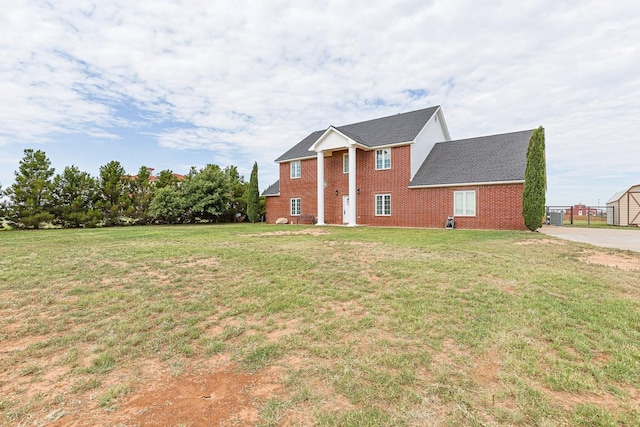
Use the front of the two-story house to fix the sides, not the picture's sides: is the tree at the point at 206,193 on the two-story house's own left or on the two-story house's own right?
on the two-story house's own right

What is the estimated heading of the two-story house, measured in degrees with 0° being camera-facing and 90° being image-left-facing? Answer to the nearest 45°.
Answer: approximately 45°

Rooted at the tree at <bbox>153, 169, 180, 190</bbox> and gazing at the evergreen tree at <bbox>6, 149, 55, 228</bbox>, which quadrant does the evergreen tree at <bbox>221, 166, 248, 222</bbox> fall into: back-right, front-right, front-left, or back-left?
back-left

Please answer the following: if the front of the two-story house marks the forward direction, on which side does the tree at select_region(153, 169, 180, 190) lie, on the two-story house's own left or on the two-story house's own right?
on the two-story house's own right

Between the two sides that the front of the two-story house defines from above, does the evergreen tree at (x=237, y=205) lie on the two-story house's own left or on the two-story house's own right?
on the two-story house's own right

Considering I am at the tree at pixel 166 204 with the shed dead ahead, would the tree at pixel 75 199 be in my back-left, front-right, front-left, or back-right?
back-right

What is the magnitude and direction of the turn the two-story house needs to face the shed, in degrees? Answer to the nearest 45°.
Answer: approximately 135° to its left

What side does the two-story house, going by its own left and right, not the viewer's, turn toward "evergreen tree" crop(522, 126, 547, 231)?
left

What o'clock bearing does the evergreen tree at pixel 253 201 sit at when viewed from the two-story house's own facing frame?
The evergreen tree is roughly at 2 o'clock from the two-story house.

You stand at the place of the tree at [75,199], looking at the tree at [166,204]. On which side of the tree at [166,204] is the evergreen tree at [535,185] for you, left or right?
right

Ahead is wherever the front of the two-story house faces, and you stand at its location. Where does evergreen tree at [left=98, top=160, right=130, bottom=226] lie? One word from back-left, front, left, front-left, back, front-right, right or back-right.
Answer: front-right

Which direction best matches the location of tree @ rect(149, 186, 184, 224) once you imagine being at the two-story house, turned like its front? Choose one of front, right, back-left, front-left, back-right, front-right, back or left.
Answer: front-right
